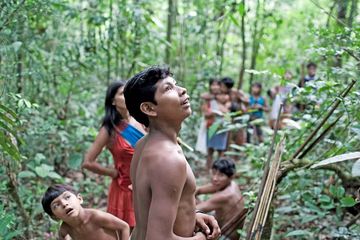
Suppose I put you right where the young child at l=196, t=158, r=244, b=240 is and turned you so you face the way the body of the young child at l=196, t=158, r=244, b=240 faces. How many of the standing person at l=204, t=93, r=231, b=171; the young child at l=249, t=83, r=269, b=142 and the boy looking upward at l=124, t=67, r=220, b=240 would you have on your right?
2

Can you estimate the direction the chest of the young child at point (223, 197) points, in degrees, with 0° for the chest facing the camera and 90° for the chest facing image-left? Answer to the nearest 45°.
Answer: approximately 90°

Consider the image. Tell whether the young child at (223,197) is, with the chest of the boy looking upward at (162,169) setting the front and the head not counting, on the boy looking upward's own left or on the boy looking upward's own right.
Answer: on the boy looking upward's own left

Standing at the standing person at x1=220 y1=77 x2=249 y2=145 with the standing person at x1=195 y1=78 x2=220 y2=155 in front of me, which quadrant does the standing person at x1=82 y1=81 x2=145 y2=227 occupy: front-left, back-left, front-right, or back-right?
front-left

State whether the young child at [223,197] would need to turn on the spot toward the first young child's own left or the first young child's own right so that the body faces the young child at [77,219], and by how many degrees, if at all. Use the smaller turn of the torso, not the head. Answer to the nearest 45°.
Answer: approximately 45° to the first young child's own left

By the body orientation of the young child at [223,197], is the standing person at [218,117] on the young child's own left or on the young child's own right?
on the young child's own right

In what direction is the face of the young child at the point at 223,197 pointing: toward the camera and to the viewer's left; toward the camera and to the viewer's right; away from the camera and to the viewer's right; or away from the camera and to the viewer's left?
toward the camera and to the viewer's left

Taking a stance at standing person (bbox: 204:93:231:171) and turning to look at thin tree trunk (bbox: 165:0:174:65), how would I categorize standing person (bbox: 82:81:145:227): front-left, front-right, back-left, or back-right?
back-left

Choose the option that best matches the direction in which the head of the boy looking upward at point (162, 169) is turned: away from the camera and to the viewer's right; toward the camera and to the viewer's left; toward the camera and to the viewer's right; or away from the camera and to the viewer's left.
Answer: toward the camera and to the viewer's right

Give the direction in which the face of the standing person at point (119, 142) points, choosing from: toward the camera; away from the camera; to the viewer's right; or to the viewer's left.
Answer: to the viewer's right

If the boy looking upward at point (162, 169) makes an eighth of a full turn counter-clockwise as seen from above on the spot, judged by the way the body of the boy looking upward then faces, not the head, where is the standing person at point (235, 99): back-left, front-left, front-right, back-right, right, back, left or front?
front-left

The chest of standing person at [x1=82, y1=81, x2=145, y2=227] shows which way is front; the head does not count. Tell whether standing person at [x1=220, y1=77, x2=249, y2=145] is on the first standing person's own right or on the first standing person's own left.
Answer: on the first standing person's own left

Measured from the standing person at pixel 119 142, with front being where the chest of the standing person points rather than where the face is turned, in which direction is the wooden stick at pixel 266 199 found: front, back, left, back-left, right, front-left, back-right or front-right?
front
